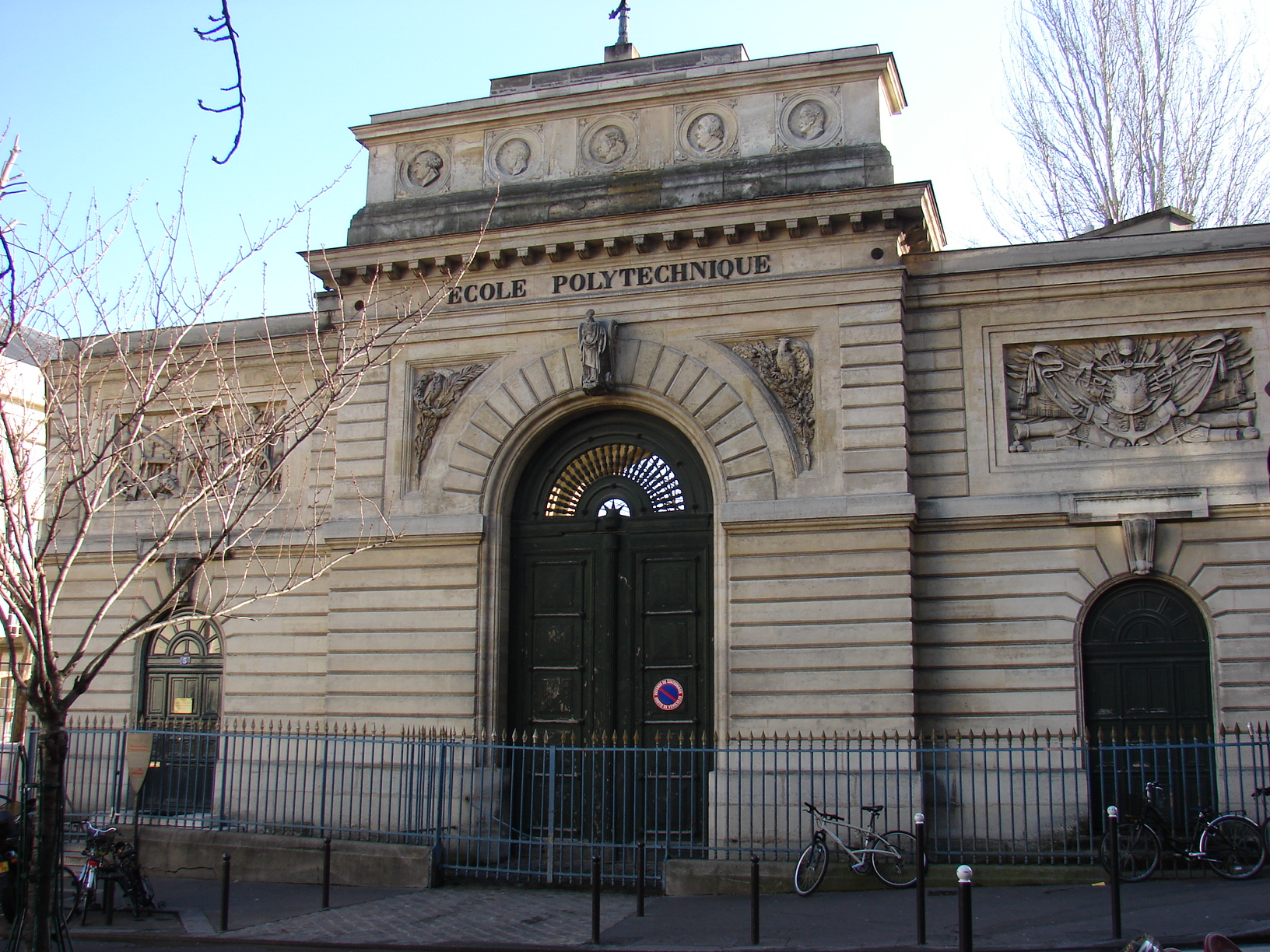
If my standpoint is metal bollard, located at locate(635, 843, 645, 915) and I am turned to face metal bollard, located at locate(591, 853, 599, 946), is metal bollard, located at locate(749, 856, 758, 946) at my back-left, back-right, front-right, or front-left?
front-left

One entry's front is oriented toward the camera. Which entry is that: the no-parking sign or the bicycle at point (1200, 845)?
the no-parking sign

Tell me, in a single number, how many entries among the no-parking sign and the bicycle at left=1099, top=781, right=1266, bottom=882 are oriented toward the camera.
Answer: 1

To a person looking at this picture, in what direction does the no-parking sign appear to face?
facing the viewer

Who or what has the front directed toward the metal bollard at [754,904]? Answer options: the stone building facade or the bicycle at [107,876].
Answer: the stone building facade

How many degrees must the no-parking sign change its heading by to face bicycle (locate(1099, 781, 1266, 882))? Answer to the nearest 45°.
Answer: approximately 45° to its left

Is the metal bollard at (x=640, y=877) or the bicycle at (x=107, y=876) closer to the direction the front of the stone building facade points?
the metal bollard

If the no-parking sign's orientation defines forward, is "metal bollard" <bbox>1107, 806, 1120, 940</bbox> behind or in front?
in front

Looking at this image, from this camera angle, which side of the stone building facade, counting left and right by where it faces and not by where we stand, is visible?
front

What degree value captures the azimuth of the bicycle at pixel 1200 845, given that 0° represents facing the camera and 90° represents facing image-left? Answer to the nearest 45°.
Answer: approximately 90°

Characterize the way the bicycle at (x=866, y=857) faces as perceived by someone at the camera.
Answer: facing to the left of the viewer

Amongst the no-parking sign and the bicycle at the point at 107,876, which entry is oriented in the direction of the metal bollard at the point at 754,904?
the no-parking sign

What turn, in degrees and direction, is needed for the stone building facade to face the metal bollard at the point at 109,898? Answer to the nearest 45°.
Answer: approximately 45° to its right
